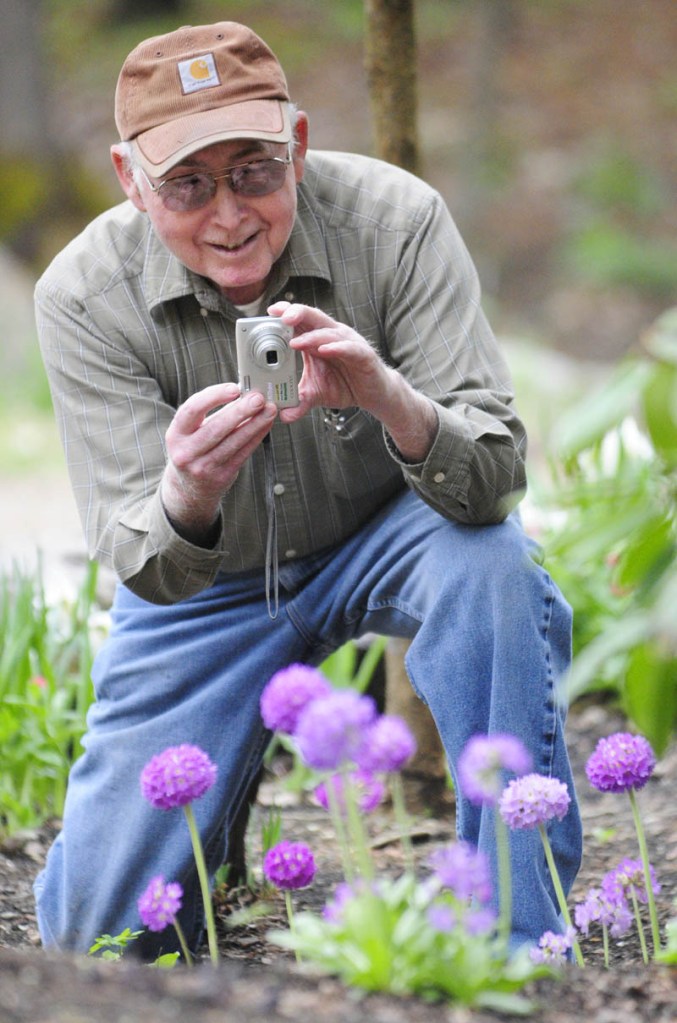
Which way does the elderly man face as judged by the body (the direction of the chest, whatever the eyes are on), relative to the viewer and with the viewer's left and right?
facing the viewer

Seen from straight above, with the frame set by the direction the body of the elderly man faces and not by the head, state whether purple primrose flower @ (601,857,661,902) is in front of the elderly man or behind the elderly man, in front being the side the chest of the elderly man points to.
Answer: in front

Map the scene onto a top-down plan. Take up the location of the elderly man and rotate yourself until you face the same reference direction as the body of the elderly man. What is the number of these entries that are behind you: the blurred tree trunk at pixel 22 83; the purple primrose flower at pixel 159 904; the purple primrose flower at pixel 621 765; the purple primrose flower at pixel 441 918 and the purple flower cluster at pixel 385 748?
1

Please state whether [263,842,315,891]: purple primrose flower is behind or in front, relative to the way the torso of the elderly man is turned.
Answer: in front

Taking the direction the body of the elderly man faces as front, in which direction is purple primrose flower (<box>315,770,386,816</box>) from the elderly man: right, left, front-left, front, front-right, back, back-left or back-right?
front

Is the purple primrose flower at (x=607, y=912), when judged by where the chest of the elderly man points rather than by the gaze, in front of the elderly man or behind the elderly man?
in front

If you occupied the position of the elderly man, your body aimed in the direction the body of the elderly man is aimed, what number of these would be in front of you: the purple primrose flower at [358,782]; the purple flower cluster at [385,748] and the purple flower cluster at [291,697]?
3

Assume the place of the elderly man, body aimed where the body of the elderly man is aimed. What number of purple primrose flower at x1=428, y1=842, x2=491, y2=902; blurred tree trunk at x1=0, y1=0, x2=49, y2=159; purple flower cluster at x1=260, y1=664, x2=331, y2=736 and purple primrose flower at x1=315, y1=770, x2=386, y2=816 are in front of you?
3

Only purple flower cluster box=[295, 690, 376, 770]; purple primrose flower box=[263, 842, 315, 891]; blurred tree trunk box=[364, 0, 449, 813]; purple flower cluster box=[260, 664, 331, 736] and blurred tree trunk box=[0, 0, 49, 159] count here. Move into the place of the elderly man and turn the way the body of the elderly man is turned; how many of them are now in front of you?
3

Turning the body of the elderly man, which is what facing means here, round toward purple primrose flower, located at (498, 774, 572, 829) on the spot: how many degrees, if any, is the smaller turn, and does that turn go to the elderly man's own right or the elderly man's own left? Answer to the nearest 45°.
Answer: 0° — they already face it

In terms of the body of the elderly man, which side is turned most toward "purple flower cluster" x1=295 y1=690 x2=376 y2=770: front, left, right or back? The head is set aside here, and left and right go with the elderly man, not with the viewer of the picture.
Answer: front

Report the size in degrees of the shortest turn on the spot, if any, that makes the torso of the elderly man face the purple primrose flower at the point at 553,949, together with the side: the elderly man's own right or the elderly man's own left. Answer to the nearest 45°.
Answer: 0° — they already face it

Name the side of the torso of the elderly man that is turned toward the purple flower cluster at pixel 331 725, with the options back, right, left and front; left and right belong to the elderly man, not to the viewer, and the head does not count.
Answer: front

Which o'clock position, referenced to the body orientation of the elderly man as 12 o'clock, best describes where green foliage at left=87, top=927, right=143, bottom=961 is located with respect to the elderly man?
The green foliage is roughly at 1 o'clock from the elderly man.

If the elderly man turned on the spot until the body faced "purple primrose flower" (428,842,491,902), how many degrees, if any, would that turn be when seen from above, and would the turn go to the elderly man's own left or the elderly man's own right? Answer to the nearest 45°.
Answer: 0° — they already face it

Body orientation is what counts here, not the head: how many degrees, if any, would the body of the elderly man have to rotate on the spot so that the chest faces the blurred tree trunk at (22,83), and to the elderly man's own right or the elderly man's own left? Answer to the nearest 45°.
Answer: approximately 180°

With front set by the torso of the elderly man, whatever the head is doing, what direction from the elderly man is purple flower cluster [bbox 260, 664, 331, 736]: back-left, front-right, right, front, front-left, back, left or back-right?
front
